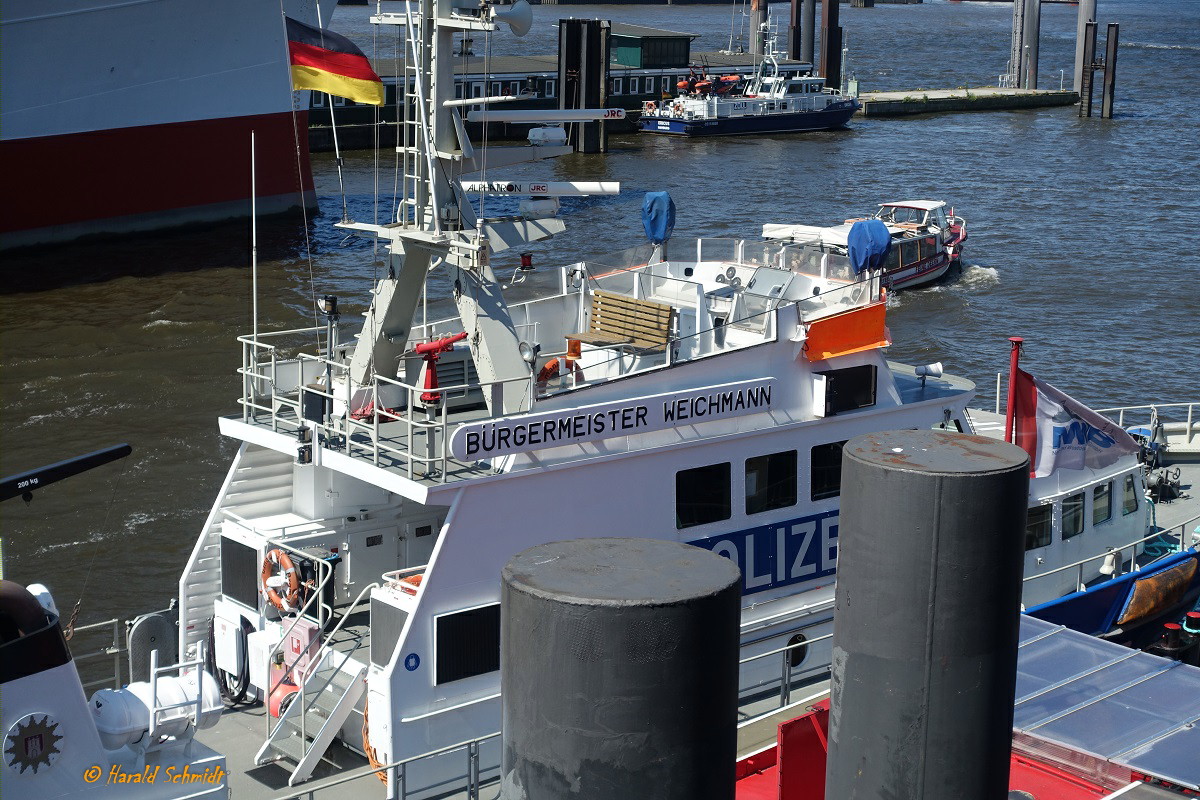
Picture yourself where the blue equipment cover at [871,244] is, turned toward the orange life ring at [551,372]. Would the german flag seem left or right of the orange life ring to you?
right

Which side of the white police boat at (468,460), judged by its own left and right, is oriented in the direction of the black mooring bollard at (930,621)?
right

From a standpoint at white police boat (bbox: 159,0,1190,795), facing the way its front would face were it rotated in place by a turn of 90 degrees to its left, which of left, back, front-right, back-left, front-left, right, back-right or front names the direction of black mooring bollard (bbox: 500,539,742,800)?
back-left

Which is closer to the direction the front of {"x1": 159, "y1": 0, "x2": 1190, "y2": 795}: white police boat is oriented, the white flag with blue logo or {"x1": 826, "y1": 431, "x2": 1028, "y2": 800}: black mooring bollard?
the white flag with blue logo

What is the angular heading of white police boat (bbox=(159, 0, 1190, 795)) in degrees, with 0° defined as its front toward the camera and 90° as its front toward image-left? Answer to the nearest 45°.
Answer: approximately 225°

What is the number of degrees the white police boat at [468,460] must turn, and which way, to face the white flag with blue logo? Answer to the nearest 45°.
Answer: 0° — it already faces it

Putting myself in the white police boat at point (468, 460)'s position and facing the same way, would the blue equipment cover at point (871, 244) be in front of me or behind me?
in front

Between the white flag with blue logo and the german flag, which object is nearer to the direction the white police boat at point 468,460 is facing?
the white flag with blue logo
